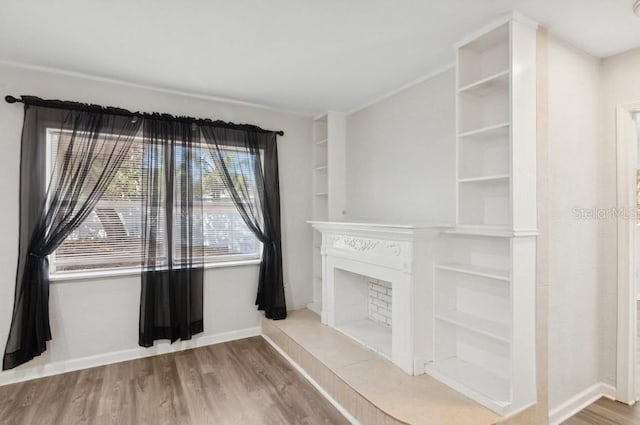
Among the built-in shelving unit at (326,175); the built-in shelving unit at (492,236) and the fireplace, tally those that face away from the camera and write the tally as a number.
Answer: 0

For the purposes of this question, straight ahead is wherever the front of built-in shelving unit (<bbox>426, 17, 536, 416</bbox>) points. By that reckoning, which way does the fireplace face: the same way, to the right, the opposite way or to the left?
the same way

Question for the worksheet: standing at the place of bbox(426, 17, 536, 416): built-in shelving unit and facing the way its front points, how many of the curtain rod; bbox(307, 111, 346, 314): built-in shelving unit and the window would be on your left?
0

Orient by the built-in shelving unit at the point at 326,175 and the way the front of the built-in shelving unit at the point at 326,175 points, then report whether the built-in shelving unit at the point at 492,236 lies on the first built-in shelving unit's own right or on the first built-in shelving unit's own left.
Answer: on the first built-in shelving unit's own left

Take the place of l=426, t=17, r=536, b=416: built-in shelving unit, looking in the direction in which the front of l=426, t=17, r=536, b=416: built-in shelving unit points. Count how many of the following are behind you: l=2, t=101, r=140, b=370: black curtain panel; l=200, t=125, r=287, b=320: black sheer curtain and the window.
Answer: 0

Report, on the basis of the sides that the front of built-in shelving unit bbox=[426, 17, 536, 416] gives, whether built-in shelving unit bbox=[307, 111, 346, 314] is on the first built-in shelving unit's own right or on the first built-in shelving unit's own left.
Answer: on the first built-in shelving unit's own right

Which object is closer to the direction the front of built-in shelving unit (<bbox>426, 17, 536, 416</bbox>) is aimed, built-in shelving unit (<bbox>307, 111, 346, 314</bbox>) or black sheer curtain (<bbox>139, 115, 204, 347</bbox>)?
the black sheer curtain

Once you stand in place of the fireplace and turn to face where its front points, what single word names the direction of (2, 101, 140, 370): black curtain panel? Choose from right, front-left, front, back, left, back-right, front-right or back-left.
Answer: front-right

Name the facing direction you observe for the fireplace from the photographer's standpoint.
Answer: facing the viewer and to the left of the viewer

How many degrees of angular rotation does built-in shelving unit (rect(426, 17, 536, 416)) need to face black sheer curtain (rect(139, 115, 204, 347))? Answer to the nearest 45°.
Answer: approximately 45° to its right

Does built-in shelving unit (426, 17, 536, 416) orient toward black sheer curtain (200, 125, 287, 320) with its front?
no

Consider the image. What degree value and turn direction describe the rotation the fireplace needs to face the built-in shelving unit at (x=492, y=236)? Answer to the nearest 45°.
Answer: approximately 135° to its left

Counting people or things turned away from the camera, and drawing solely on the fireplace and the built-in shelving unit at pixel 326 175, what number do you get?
0

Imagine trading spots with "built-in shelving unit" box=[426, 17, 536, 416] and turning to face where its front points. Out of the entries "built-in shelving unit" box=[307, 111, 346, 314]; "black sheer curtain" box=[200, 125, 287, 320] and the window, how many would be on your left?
0

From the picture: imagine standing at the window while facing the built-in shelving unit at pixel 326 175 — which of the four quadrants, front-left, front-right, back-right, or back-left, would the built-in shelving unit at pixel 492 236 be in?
front-right

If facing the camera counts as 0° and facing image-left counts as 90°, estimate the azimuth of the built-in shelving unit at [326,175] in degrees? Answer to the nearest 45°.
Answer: approximately 45°

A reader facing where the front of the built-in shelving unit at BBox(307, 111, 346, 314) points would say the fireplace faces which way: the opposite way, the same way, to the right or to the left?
the same way

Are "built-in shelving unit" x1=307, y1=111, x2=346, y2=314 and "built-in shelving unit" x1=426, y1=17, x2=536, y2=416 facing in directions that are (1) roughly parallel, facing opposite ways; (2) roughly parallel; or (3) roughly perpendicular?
roughly parallel

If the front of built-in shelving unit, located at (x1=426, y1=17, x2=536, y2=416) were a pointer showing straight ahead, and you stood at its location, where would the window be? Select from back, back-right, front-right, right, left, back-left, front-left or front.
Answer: front-right

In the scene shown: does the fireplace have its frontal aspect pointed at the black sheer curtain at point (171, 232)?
no
